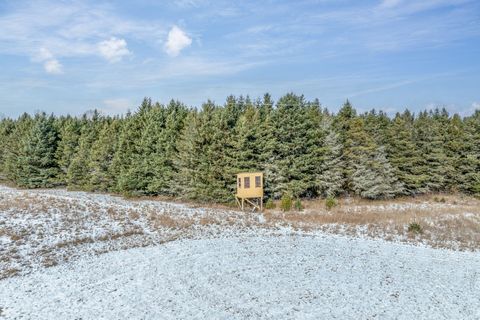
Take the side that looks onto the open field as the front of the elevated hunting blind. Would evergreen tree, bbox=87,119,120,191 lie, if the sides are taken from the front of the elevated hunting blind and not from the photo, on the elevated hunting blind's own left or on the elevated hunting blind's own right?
on the elevated hunting blind's own right

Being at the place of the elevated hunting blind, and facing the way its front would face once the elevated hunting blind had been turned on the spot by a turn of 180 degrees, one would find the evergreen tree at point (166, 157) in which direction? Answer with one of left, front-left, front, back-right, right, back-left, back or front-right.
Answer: front-left

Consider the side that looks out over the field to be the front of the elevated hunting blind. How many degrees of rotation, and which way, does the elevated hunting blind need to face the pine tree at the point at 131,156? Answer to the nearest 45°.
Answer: approximately 135° to its right

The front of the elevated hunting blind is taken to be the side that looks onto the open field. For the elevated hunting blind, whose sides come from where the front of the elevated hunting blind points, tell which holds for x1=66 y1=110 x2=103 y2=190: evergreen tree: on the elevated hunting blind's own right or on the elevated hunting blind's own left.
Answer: on the elevated hunting blind's own right

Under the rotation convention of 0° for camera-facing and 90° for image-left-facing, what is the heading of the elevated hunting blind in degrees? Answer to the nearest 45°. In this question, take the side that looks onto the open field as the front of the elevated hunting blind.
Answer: approximately 0°

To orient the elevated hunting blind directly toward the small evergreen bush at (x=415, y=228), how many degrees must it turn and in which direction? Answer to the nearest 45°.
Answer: approximately 45° to its left

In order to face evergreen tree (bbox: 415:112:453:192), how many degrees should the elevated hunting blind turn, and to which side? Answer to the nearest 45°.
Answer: approximately 135° to its left

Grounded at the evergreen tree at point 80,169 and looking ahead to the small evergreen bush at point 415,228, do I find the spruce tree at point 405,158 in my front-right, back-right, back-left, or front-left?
front-left

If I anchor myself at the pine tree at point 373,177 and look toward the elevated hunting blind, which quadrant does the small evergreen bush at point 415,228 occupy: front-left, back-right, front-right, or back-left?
front-left
